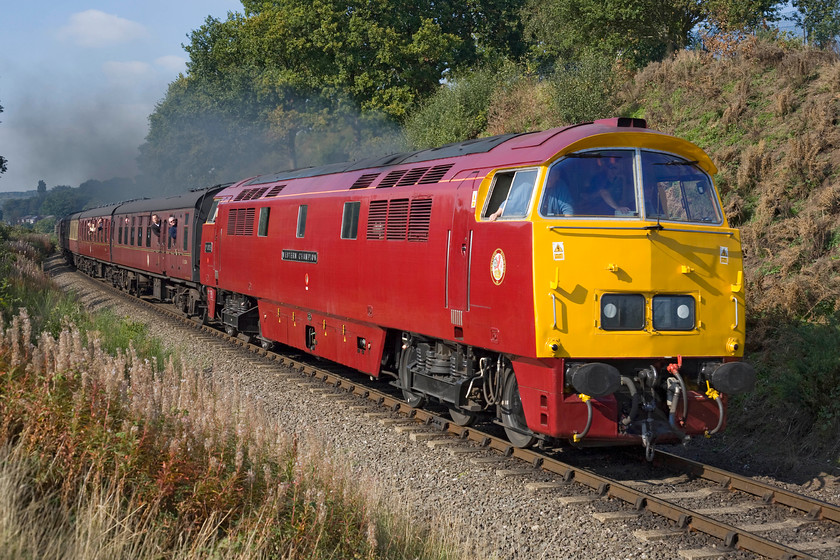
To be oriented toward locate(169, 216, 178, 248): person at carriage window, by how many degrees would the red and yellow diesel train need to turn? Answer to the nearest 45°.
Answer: approximately 180°

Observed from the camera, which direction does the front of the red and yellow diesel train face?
facing the viewer and to the right of the viewer

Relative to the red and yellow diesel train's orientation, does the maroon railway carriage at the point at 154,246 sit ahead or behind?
behind

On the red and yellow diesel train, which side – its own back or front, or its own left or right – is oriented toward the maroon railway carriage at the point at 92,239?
back

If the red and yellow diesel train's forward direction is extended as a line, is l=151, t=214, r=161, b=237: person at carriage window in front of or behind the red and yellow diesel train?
behind

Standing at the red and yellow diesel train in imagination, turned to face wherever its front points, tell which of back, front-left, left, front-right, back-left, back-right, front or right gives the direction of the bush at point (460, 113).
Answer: back-left

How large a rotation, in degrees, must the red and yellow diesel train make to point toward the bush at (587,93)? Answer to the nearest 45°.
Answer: approximately 135° to its left
